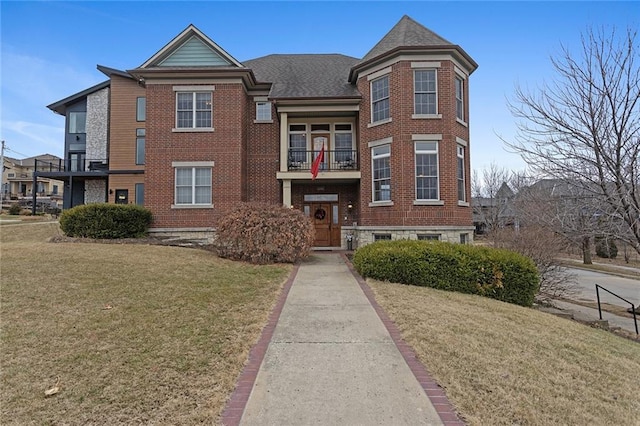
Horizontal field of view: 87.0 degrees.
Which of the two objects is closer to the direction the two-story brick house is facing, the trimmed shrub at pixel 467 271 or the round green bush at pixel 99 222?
the trimmed shrub

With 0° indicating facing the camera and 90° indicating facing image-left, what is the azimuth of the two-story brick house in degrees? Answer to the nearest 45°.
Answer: approximately 0°

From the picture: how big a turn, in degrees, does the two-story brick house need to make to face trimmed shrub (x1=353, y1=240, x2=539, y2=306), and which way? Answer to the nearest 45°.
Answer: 0° — it already faces it

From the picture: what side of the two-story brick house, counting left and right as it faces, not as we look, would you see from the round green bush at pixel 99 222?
right
